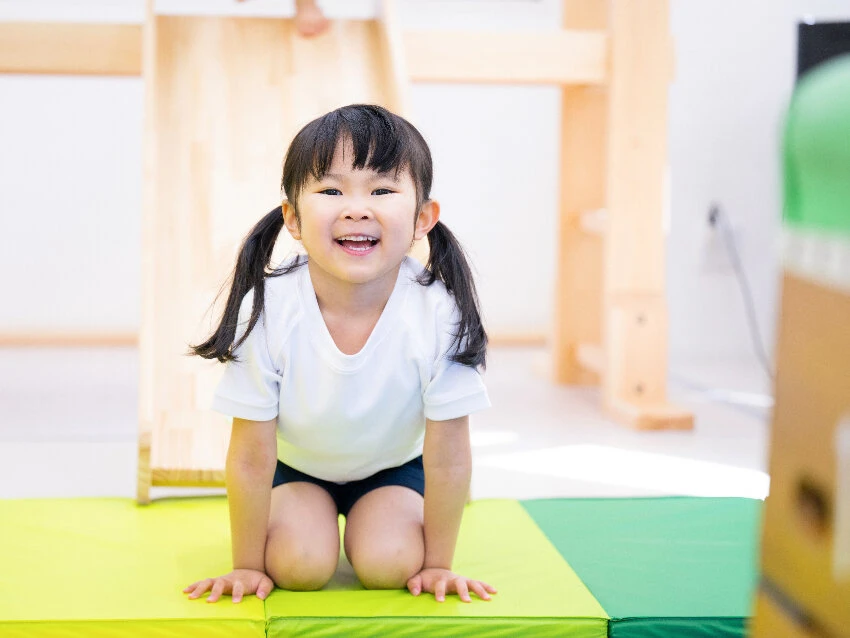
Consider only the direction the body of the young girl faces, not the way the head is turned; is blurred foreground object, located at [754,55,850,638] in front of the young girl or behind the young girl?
in front

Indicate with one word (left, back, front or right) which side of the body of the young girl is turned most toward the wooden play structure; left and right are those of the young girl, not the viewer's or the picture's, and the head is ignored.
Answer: back

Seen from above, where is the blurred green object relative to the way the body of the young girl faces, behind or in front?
in front

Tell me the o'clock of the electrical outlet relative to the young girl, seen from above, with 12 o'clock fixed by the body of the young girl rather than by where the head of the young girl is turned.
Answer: The electrical outlet is roughly at 7 o'clock from the young girl.

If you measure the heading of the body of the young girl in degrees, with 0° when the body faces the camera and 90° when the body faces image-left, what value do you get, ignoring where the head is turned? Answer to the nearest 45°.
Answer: approximately 0°
